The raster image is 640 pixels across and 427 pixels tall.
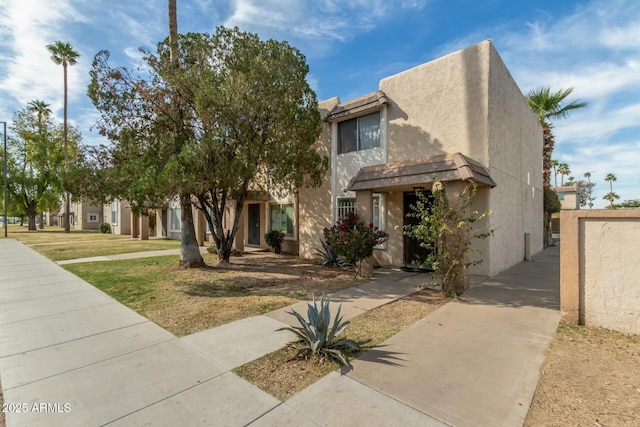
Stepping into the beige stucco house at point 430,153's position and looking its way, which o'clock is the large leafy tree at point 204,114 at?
The large leafy tree is roughly at 1 o'clock from the beige stucco house.

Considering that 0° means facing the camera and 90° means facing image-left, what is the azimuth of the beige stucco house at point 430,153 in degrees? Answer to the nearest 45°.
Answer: approximately 45°

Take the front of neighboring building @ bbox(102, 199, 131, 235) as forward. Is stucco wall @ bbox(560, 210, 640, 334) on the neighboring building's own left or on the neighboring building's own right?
on the neighboring building's own left

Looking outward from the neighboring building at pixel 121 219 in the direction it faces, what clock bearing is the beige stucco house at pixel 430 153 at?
The beige stucco house is roughly at 10 o'clock from the neighboring building.

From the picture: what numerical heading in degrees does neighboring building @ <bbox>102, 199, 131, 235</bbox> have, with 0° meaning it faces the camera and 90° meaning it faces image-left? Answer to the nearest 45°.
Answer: approximately 45°

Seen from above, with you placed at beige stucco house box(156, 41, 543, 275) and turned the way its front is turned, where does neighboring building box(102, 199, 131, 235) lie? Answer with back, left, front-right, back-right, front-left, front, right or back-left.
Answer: right

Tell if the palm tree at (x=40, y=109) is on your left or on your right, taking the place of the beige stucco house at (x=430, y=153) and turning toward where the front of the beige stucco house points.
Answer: on your right

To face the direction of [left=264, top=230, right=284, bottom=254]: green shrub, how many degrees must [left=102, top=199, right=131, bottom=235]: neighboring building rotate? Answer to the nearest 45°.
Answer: approximately 45° to its left

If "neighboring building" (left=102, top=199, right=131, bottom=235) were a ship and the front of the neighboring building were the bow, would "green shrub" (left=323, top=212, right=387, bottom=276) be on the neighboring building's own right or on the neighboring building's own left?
on the neighboring building's own left

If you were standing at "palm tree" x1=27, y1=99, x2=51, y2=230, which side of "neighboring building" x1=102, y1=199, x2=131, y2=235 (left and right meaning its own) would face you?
right

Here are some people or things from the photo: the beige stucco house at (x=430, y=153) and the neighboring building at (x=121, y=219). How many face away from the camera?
0

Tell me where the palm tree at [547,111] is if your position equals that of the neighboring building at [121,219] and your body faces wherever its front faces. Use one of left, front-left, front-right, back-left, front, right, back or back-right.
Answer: left

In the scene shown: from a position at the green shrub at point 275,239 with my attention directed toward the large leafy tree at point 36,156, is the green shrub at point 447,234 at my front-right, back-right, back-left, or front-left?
back-left

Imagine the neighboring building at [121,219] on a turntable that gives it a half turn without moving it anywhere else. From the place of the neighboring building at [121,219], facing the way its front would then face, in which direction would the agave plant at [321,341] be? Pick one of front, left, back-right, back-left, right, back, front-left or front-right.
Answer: back-right

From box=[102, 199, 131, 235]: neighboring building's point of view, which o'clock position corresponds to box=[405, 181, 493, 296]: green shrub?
The green shrub is roughly at 10 o'clock from the neighboring building.

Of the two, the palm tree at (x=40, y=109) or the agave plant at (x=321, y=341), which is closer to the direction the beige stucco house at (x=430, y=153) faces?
the agave plant
